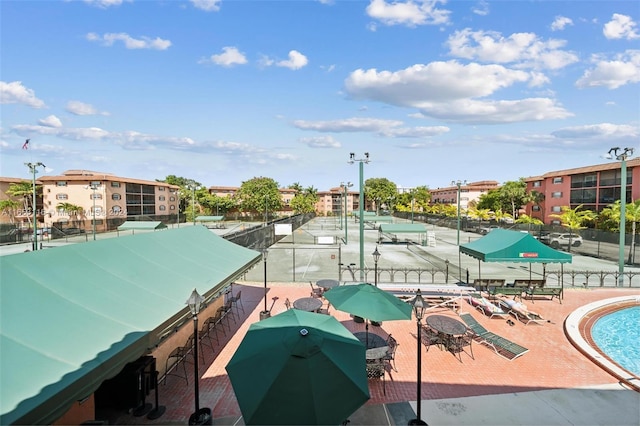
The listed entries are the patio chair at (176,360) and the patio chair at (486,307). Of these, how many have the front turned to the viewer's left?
1

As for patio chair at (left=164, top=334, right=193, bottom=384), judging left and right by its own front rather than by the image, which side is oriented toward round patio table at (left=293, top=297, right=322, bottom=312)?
back

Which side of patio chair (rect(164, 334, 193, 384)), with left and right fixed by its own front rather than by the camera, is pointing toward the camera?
left

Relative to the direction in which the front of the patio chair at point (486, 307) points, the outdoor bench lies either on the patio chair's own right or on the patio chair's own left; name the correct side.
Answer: on the patio chair's own left

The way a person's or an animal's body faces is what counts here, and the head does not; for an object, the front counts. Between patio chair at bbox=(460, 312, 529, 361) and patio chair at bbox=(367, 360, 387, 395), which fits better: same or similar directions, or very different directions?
very different directions

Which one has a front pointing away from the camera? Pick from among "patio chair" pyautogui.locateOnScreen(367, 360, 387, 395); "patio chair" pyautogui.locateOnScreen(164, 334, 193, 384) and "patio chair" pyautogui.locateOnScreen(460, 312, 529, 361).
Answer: "patio chair" pyautogui.locateOnScreen(367, 360, 387, 395)

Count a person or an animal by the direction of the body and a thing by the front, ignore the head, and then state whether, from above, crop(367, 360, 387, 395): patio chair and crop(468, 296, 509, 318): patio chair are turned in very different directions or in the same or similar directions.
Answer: very different directions

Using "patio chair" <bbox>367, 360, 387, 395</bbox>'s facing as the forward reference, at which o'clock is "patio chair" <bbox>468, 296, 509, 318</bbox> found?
"patio chair" <bbox>468, 296, 509, 318</bbox> is roughly at 1 o'clock from "patio chair" <bbox>367, 360, 387, 395</bbox>.

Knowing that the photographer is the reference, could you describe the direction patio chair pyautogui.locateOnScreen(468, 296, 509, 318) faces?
facing the viewer and to the right of the viewer

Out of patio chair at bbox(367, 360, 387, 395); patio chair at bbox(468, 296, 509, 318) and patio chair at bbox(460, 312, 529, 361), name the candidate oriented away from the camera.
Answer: patio chair at bbox(367, 360, 387, 395)

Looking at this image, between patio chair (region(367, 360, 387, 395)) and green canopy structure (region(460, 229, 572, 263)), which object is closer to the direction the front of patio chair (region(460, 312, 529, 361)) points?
the patio chair

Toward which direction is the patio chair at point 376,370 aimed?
away from the camera

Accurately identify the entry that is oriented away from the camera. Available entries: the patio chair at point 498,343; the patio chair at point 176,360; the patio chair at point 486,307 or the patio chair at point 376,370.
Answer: the patio chair at point 376,370

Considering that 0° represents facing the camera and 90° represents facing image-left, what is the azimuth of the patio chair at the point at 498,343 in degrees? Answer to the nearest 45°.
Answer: approximately 315°
